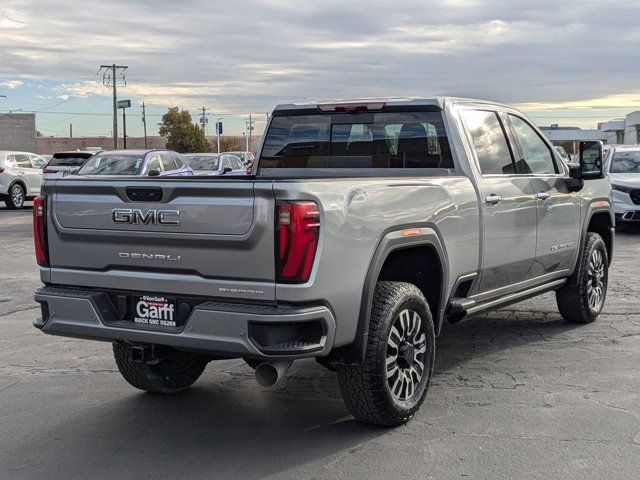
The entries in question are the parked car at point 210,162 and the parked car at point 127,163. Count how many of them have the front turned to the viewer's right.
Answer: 0

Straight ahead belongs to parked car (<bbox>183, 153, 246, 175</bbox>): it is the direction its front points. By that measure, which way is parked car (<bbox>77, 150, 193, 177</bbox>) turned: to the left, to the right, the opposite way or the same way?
the same way

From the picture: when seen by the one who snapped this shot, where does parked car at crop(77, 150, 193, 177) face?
facing the viewer and to the left of the viewer

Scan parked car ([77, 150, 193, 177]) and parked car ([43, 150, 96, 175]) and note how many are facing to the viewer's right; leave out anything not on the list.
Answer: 0

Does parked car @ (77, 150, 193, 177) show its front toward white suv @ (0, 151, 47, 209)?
no

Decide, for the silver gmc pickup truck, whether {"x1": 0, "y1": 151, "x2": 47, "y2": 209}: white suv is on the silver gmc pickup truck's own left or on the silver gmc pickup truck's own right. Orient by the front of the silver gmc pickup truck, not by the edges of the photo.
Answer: on the silver gmc pickup truck's own left

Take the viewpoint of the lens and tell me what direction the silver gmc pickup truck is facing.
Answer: facing away from the viewer and to the right of the viewer

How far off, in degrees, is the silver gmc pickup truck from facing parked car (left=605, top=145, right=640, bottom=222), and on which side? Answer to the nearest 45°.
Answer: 0° — it already faces it

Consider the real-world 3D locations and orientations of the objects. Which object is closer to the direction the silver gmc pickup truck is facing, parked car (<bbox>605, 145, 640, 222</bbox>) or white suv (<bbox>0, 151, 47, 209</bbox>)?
the parked car

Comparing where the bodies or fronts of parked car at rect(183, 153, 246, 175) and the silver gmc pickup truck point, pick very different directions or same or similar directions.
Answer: very different directions

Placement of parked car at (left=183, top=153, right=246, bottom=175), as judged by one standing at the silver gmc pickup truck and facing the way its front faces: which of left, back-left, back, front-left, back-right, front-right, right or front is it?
front-left

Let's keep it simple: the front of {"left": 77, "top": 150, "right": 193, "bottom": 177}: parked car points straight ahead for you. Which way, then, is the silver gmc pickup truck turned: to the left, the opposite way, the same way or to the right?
the opposite way

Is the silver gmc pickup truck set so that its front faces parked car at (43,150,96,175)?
no

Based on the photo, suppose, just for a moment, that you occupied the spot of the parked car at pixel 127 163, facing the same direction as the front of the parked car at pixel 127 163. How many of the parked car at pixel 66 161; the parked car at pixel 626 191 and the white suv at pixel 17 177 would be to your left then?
1

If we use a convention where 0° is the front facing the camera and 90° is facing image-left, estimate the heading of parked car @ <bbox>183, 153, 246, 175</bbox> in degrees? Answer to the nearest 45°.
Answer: approximately 45°
